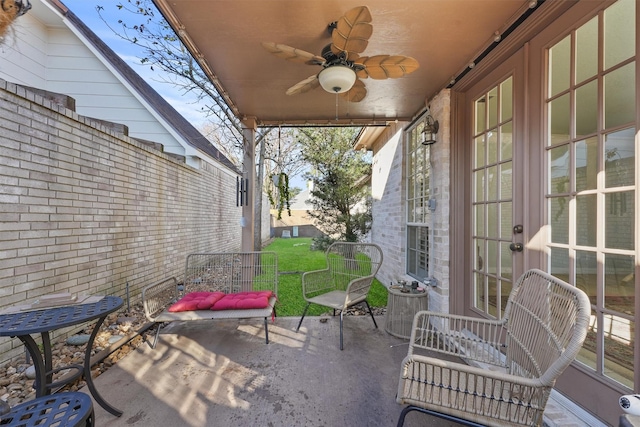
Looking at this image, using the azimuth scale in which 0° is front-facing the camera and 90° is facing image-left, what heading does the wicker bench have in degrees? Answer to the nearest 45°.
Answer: approximately 0°

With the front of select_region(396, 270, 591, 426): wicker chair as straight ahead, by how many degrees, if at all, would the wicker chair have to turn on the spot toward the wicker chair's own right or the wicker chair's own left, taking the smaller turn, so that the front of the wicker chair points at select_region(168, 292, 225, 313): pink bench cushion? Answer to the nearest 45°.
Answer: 0° — it already faces it

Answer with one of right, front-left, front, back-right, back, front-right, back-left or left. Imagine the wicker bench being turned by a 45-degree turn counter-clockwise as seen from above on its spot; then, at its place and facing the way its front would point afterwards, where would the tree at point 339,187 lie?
left

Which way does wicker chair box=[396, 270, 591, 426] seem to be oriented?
to the viewer's left

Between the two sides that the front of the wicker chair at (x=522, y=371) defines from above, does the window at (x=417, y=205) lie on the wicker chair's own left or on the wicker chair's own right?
on the wicker chair's own right

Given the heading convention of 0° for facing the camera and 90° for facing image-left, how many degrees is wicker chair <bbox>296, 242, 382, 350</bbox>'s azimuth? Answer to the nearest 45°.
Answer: approximately 45°

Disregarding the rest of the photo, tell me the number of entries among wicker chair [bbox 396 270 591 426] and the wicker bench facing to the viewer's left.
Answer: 1
